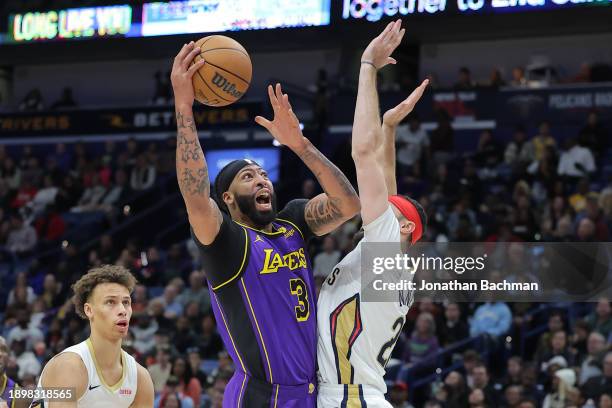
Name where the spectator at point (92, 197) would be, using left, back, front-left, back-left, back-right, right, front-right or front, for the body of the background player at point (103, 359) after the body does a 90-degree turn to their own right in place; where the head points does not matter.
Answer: back-right

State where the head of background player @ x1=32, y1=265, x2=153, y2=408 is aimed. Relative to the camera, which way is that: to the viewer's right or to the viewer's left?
to the viewer's right

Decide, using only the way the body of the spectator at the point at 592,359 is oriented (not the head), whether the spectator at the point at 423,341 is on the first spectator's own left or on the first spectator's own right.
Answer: on the first spectator's own right

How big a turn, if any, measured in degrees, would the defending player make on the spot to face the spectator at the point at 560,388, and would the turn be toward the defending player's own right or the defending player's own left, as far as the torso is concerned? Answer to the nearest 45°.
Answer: approximately 90° to the defending player's own right

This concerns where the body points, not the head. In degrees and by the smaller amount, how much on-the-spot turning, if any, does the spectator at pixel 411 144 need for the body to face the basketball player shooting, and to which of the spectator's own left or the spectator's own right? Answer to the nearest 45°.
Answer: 0° — they already face them

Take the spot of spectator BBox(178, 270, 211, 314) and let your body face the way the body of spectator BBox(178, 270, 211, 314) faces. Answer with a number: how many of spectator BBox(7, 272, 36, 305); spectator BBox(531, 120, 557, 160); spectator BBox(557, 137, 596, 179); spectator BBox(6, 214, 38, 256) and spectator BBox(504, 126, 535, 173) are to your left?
3

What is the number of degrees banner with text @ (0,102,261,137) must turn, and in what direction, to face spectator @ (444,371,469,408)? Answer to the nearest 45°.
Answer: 0° — it already faces them

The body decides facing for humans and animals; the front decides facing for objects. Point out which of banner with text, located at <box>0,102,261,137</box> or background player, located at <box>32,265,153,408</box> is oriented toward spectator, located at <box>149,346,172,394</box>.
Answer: the banner with text

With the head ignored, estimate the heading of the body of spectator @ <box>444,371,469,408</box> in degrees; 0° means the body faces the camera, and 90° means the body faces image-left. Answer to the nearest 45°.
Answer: approximately 45°
